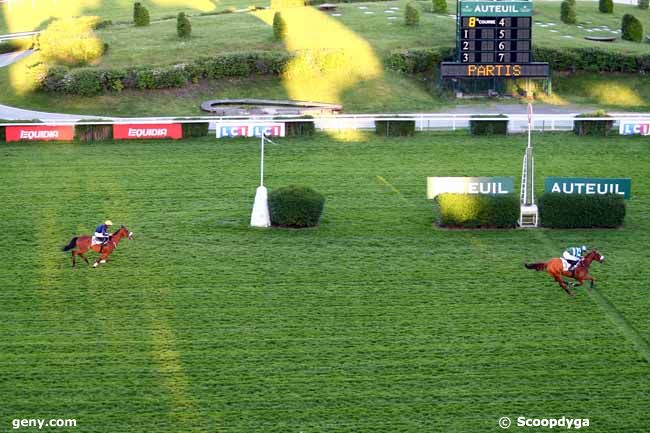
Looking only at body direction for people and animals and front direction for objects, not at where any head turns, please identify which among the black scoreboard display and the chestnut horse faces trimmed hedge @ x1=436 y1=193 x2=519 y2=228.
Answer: the black scoreboard display

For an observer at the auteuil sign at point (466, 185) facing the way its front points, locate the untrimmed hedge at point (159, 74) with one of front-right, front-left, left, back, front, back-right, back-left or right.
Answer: back-right

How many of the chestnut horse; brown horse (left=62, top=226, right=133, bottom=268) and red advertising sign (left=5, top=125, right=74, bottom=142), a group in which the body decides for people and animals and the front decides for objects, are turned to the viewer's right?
2

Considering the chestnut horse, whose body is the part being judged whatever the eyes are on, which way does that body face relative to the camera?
to the viewer's right

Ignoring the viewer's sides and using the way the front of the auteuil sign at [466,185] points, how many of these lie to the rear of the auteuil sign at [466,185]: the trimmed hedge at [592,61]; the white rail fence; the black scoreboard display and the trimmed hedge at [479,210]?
3

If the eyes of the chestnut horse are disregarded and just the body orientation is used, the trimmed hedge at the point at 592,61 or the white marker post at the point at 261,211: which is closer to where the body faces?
the trimmed hedge

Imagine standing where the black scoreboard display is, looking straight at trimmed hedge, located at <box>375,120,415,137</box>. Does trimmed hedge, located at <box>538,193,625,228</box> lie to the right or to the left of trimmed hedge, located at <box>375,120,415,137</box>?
left

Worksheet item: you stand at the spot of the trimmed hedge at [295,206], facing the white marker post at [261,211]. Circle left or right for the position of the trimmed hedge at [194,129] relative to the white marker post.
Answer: right

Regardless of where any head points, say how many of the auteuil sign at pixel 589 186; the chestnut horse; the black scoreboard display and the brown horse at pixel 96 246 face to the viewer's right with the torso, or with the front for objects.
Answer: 2

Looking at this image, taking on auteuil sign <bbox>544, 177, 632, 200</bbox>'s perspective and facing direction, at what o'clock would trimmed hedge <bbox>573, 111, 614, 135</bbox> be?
The trimmed hedge is roughly at 6 o'clock from the auteuil sign.

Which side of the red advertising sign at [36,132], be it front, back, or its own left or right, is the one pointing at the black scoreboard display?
left

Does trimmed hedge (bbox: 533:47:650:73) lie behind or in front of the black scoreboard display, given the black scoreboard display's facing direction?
behind

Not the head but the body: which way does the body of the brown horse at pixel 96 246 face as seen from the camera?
to the viewer's right

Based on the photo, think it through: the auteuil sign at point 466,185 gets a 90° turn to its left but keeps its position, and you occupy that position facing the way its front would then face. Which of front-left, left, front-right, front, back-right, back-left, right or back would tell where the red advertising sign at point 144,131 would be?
back-left

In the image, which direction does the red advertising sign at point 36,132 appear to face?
toward the camera
